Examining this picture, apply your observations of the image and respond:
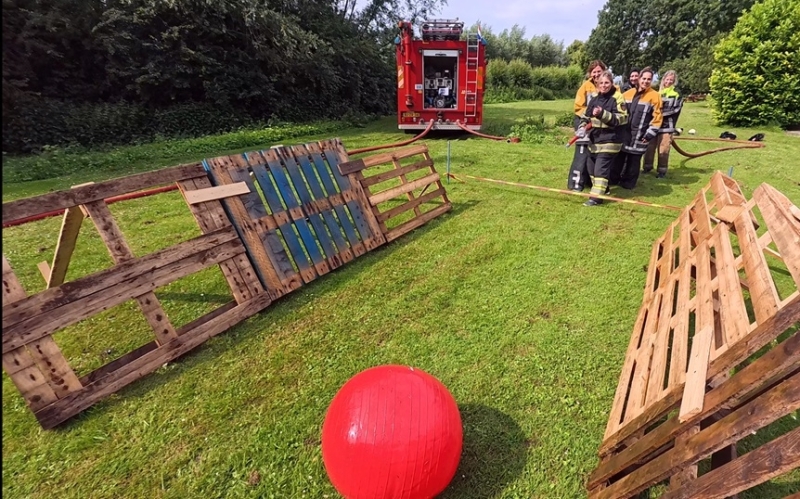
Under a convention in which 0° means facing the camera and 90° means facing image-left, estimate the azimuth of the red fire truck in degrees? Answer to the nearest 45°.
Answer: approximately 180°

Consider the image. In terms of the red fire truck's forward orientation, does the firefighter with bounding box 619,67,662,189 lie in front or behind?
behind

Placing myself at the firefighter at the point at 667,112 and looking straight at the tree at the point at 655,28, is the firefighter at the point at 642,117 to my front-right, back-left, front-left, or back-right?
back-left

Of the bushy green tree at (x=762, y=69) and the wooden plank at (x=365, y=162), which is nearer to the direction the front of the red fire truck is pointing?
the bushy green tree

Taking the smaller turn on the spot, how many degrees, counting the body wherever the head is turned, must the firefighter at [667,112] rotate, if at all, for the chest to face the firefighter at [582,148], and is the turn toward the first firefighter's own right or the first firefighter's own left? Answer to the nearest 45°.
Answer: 0° — they already face them

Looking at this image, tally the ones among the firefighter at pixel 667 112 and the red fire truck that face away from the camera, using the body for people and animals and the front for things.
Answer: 1

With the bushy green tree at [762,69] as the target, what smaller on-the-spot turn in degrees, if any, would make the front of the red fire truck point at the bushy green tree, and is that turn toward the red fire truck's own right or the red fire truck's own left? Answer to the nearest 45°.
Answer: approximately 90° to the red fire truck's own right

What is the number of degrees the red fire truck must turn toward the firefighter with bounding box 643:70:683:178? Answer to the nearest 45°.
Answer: approximately 135° to its right

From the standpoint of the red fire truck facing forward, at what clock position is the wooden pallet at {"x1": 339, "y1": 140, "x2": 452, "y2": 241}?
The wooden pallet is roughly at 6 o'clock from the red fire truck.

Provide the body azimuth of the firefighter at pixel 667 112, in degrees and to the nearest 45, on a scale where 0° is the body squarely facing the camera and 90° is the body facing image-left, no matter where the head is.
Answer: approximately 45°

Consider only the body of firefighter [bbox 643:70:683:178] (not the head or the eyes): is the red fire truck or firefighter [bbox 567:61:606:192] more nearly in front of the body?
the firefighter

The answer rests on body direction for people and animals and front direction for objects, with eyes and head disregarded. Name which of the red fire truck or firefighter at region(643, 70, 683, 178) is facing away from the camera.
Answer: the red fire truck
